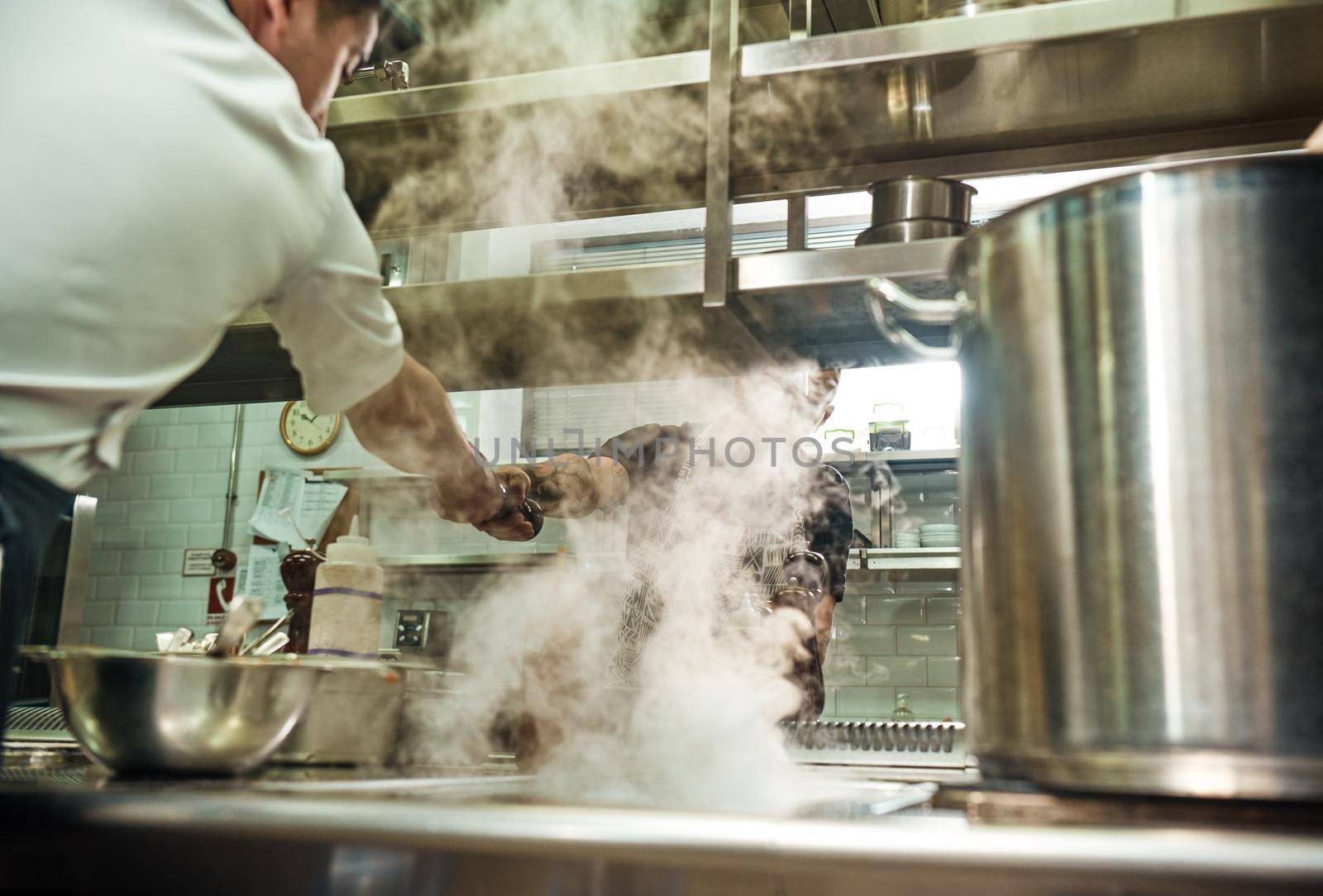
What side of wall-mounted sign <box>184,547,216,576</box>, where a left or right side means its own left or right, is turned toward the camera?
front

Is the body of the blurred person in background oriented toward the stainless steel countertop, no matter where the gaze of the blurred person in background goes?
yes

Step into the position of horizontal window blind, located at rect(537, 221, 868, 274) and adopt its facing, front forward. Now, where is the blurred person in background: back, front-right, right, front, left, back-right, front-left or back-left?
front

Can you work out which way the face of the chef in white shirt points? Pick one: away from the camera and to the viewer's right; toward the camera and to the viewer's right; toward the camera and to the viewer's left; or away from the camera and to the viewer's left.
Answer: away from the camera and to the viewer's right

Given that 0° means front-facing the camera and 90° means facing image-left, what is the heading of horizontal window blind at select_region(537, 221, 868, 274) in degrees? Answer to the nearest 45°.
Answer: approximately 0°

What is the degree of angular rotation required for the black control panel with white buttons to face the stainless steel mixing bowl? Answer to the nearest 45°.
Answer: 0° — it already faces it

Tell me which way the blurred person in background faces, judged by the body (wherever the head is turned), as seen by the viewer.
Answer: toward the camera

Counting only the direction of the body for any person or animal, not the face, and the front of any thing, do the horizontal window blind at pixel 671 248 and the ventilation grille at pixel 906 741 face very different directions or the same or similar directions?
same or similar directions

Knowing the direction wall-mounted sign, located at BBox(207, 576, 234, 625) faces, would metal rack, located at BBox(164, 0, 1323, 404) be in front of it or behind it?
in front

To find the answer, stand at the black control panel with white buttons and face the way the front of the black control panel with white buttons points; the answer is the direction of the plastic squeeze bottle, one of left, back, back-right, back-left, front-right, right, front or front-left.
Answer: front

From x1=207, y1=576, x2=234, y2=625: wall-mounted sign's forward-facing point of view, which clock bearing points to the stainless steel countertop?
The stainless steel countertop is roughly at 12 o'clock from the wall-mounted sign.

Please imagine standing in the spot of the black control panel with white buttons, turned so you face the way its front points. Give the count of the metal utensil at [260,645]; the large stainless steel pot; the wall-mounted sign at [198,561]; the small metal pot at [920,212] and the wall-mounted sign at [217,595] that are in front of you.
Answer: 3

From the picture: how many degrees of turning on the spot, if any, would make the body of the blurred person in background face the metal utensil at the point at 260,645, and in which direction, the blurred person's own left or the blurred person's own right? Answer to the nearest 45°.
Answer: approximately 45° to the blurred person's own right

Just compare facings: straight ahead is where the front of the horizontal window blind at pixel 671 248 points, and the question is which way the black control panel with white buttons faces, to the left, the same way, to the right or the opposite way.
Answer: the same way

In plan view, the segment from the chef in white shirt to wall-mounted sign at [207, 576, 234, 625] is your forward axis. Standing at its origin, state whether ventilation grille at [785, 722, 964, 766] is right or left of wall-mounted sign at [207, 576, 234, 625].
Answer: right

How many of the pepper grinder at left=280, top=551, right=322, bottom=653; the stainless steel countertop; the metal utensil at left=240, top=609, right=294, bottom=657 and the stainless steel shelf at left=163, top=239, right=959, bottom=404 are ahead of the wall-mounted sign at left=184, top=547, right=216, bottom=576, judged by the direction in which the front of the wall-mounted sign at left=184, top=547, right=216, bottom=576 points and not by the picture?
4
